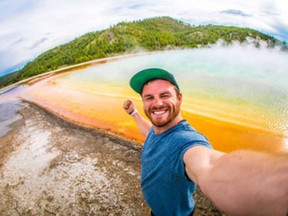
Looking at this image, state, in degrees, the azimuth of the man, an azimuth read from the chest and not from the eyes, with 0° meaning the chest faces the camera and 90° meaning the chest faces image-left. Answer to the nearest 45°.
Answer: approximately 45°
